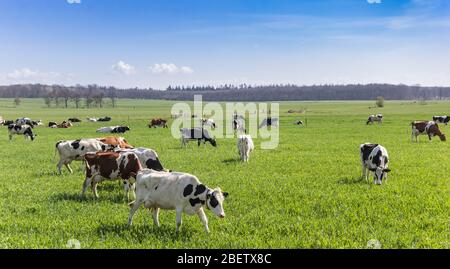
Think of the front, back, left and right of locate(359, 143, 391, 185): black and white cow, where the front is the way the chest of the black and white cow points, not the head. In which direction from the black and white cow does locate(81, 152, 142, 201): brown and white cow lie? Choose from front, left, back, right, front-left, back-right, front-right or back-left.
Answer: right

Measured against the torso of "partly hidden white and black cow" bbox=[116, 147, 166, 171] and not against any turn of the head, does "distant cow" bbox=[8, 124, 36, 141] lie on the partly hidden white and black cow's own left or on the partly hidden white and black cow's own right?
on the partly hidden white and black cow's own left

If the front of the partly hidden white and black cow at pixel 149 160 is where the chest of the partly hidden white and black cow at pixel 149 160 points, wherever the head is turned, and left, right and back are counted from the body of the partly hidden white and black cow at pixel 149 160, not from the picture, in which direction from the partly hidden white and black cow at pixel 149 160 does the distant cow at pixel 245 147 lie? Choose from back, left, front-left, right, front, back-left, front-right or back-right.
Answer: front-left

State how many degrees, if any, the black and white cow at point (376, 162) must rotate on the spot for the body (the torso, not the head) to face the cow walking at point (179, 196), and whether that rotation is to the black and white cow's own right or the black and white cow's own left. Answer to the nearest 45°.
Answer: approximately 90° to the black and white cow's own right

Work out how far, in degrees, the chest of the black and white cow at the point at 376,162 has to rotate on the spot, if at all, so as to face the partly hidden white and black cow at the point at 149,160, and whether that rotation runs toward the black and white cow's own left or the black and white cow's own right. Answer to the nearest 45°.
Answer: approximately 90° to the black and white cow's own right

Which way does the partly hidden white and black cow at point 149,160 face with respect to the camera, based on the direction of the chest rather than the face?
to the viewer's right

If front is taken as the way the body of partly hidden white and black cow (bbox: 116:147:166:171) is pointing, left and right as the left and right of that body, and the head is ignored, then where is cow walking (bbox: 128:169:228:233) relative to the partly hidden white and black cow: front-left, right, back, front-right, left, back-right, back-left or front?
right

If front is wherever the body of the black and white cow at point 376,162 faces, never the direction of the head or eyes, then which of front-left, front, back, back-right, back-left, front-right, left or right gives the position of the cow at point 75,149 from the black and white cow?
back-right

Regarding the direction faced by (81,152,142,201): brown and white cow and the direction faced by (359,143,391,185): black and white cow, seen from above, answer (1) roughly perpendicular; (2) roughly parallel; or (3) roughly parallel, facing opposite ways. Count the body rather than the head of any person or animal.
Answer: roughly perpendicular

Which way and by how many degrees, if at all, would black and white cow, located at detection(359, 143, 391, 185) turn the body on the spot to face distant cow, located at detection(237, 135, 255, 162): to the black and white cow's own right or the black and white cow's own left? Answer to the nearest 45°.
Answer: approximately 180°

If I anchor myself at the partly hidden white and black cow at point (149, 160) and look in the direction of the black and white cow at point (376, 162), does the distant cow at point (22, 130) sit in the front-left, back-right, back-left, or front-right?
back-left
